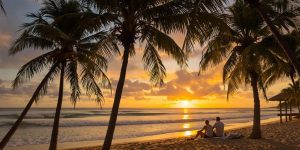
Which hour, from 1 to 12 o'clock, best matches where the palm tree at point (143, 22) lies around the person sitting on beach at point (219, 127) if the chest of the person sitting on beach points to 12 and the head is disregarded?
The palm tree is roughly at 8 o'clock from the person sitting on beach.

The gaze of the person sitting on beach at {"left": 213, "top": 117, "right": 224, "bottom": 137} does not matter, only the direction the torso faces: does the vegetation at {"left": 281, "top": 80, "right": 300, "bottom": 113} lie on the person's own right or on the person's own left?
on the person's own right

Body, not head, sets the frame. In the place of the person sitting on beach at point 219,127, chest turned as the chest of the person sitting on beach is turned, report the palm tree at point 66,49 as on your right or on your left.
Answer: on your left

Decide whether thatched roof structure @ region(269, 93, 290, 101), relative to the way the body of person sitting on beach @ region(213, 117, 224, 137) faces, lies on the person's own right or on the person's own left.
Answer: on the person's own right

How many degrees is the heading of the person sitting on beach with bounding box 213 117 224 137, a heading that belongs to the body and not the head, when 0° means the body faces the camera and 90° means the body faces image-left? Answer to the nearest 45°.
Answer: approximately 135°
